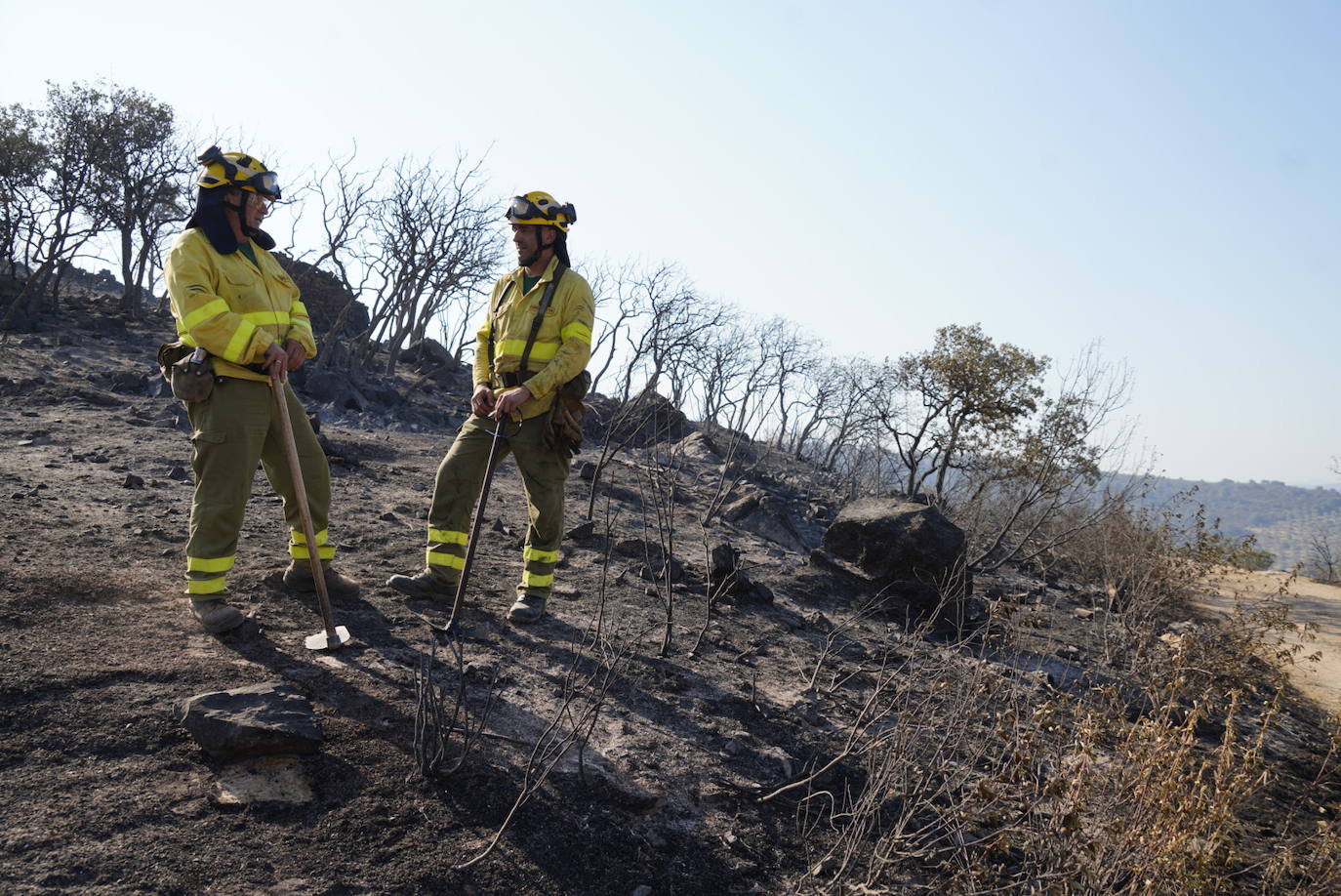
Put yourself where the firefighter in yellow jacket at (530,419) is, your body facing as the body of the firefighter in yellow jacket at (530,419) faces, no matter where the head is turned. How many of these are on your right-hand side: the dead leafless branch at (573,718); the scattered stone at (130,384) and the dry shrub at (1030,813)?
1

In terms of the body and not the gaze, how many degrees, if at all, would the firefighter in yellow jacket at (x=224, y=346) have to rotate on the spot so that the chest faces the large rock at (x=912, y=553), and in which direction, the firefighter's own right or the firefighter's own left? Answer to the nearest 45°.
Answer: approximately 45° to the firefighter's own left

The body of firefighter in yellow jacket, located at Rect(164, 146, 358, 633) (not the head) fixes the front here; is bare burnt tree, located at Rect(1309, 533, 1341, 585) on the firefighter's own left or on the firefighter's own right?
on the firefighter's own left

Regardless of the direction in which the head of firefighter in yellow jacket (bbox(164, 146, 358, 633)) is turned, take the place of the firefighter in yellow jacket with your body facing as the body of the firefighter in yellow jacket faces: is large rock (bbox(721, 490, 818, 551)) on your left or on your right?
on your left

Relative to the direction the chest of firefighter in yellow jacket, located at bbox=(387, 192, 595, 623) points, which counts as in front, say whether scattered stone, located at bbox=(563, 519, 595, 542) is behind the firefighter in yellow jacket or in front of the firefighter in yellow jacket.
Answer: behind

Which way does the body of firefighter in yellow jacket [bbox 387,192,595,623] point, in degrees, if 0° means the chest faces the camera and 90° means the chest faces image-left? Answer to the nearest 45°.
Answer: approximately 45°

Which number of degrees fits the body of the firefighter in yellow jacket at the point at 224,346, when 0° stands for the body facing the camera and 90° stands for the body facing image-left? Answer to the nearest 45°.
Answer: approximately 315°

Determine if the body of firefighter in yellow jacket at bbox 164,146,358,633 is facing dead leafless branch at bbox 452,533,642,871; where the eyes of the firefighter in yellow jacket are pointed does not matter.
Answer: yes

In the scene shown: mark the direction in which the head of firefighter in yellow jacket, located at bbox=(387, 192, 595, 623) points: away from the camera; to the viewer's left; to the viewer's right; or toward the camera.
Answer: to the viewer's left

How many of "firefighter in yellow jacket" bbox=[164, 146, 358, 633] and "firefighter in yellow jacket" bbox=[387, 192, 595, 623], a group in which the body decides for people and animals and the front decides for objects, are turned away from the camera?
0

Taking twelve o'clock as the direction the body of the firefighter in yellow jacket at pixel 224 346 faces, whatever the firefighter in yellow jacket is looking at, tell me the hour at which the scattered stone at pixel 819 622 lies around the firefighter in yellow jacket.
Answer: The scattered stone is roughly at 10 o'clock from the firefighter in yellow jacket.

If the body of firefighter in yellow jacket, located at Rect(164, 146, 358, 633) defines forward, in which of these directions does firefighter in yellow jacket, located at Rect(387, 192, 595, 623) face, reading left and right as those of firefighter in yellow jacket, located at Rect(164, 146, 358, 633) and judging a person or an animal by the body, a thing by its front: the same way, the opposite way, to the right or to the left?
to the right

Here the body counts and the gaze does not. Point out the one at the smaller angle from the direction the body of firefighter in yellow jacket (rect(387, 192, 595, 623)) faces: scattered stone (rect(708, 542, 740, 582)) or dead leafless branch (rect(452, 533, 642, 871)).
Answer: the dead leafless branch

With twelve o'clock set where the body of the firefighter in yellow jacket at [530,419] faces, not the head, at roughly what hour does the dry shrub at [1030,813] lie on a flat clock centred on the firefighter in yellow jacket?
The dry shrub is roughly at 9 o'clock from the firefighter in yellow jacket.

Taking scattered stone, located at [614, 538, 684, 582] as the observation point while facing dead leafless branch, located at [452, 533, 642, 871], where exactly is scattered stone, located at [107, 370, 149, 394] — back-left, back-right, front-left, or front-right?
back-right
